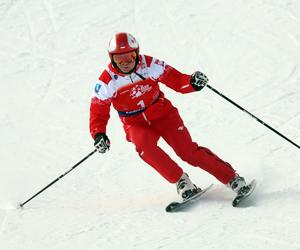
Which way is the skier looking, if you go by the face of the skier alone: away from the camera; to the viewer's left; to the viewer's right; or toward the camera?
toward the camera

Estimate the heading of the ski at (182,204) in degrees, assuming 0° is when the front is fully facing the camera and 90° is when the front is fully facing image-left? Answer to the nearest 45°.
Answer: approximately 45°

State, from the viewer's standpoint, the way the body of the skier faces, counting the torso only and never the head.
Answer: toward the camera

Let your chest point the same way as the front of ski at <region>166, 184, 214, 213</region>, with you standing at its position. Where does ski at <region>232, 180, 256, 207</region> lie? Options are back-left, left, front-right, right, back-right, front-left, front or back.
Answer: back-left
